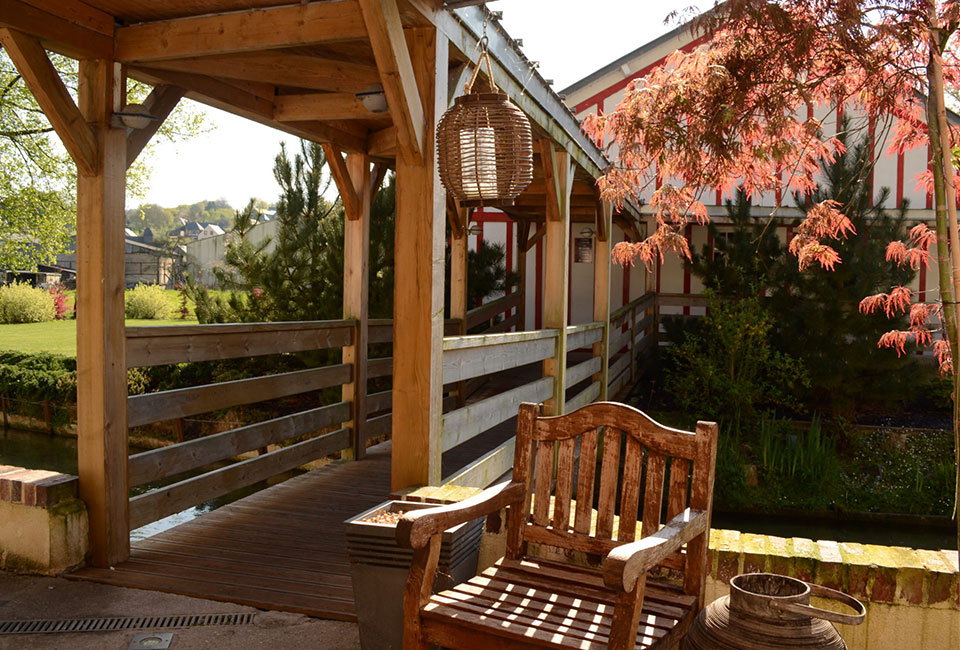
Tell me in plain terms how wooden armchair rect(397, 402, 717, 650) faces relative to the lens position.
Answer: facing the viewer and to the left of the viewer

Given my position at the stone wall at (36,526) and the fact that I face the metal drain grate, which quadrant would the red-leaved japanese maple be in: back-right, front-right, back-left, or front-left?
front-left

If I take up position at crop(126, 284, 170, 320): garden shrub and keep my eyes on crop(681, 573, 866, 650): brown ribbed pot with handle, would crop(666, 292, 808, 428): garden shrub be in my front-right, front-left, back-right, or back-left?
front-left

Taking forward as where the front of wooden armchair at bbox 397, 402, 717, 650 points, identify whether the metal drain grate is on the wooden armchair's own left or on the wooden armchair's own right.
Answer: on the wooden armchair's own right

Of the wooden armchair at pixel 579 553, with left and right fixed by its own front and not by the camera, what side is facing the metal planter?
right

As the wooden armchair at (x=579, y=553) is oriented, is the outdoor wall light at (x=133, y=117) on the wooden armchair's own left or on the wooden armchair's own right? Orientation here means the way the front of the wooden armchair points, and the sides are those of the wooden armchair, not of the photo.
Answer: on the wooden armchair's own right

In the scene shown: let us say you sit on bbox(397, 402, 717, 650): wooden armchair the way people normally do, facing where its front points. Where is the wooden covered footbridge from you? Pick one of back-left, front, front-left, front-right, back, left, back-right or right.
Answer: right

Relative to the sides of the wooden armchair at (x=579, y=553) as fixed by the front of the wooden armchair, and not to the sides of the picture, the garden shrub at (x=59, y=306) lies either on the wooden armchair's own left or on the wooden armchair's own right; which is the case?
on the wooden armchair's own right
